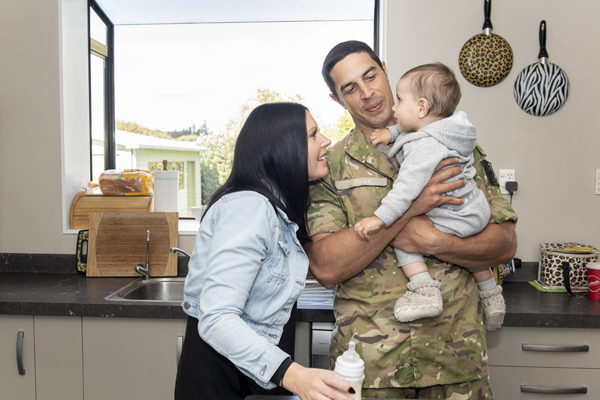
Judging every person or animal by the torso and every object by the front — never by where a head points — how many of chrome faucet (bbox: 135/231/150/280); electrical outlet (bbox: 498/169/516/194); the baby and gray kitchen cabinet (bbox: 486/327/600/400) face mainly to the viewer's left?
1

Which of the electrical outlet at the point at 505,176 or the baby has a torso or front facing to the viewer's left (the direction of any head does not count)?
the baby

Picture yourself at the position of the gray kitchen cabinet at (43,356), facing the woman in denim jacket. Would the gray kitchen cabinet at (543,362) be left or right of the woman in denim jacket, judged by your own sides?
left

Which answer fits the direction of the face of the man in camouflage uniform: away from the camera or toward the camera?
toward the camera

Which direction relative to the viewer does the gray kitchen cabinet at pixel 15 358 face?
toward the camera

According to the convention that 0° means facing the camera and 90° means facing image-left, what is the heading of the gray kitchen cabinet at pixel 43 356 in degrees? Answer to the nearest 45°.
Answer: approximately 0°

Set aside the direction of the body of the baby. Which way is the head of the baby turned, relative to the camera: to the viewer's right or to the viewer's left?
to the viewer's left

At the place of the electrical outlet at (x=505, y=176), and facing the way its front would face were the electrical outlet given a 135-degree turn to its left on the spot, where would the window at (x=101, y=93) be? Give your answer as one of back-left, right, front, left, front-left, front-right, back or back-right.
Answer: back-left

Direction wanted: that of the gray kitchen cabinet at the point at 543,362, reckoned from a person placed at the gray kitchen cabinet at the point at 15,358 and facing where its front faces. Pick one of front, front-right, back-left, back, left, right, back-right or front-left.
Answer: front-left

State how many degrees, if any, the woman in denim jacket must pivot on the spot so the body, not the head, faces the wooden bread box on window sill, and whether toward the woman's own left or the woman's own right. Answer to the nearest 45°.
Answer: approximately 135° to the woman's own left

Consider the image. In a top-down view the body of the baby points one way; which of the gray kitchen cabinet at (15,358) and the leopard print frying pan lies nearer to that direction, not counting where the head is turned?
the gray kitchen cabinet

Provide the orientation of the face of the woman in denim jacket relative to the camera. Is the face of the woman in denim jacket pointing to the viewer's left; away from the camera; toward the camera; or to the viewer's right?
to the viewer's right

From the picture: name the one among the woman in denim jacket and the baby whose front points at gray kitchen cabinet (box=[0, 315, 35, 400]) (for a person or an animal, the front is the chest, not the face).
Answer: the baby

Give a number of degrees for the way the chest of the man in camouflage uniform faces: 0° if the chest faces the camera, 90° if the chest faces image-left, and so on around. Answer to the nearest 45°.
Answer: approximately 0°

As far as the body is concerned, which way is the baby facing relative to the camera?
to the viewer's left
